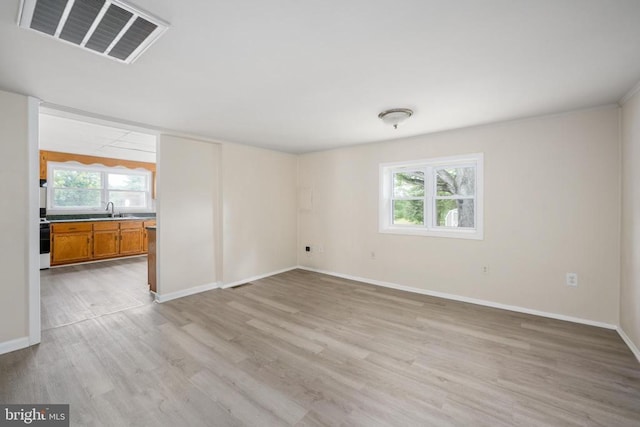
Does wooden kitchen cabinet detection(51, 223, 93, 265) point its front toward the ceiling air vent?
yes

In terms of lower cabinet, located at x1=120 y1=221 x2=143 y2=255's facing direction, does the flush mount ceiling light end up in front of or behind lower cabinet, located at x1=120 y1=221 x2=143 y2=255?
in front

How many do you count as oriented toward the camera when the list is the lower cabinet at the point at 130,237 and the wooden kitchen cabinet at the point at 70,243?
2

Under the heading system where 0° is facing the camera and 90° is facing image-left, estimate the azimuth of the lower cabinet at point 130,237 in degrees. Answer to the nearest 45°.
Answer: approximately 0°

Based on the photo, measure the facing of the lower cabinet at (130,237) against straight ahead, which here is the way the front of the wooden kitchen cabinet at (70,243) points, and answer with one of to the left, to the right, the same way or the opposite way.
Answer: the same way

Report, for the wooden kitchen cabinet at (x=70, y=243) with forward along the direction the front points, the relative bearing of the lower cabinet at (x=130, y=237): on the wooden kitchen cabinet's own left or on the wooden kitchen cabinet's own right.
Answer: on the wooden kitchen cabinet's own left

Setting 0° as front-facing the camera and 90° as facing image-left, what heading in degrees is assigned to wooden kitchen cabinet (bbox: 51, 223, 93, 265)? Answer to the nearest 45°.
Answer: approximately 0°

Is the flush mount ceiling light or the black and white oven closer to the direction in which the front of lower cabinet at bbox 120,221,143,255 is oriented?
the flush mount ceiling light

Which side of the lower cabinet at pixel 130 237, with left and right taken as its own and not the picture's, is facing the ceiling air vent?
front

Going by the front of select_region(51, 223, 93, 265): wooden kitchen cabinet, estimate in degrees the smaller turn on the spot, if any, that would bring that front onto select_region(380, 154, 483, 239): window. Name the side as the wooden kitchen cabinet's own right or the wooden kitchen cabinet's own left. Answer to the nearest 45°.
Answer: approximately 45° to the wooden kitchen cabinet's own left
